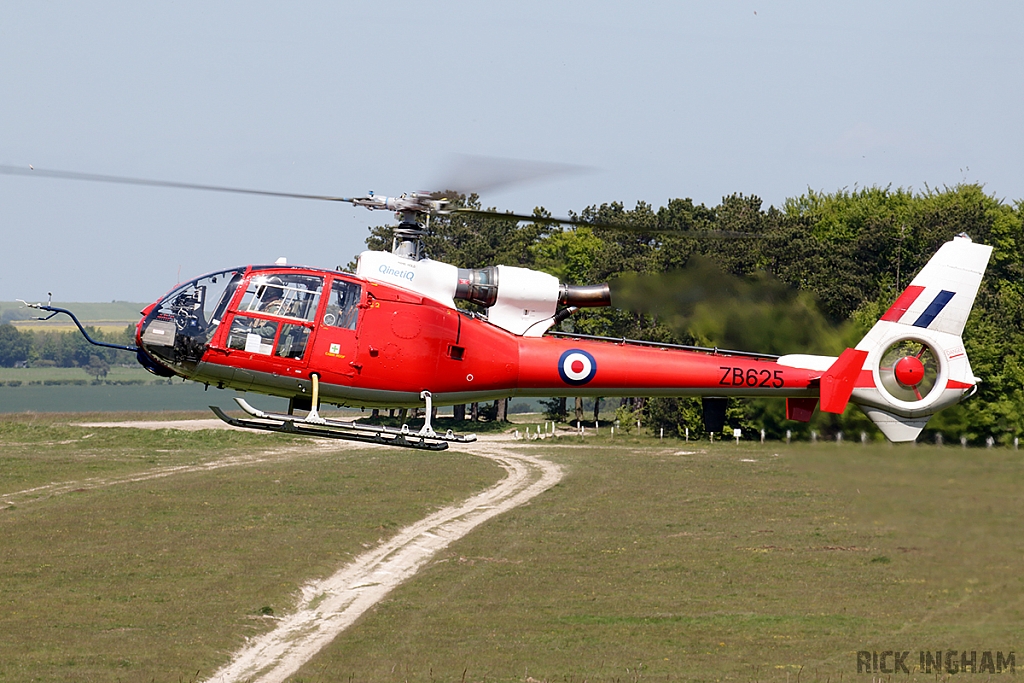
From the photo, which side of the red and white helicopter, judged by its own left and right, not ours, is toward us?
left
